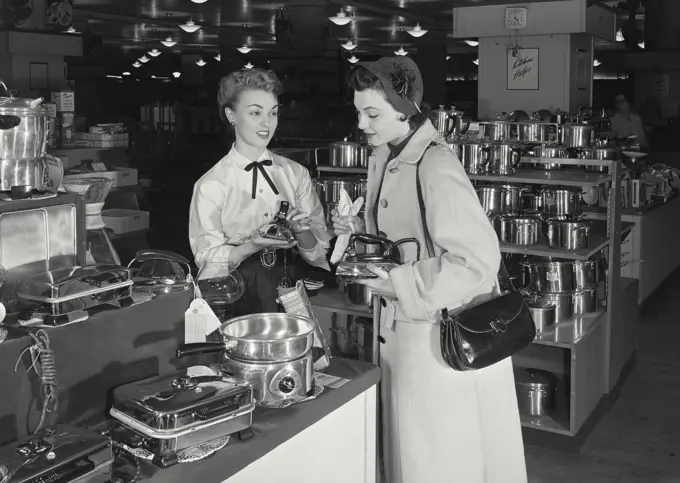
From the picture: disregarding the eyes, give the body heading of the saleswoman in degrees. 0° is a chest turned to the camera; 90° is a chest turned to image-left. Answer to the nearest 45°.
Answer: approximately 315°

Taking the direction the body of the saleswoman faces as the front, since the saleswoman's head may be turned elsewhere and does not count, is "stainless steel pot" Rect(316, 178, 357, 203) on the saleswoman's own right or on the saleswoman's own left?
on the saleswoman's own left

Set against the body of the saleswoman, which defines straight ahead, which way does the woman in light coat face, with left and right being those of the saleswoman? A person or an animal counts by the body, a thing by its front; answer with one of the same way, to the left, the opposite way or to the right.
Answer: to the right

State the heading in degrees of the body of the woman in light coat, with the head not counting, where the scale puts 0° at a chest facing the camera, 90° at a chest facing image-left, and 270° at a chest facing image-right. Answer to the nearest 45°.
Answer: approximately 45°

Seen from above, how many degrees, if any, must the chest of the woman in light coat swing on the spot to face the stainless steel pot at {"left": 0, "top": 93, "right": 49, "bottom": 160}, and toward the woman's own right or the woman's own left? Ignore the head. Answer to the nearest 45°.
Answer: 0° — they already face it
